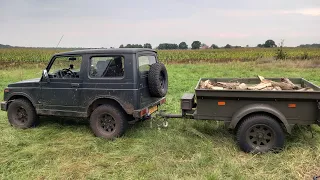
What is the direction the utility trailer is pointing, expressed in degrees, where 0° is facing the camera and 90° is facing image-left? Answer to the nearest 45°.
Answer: approximately 90°

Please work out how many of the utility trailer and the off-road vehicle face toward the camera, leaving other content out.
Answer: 0

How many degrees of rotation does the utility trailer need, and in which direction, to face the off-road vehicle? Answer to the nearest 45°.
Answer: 0° — it already faces it

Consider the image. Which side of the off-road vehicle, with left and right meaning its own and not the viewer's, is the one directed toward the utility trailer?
back

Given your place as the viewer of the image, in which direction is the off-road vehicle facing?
facing away from the viewer and to the left of the viewer
